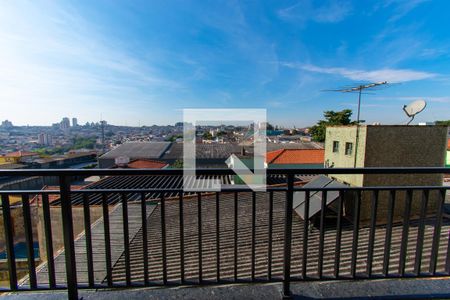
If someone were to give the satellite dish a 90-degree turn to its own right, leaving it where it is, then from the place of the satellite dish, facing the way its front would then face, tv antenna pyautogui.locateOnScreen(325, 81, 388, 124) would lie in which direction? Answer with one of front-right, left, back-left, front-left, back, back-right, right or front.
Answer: front

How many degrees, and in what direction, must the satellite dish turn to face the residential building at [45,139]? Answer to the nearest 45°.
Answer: approximately 45° to its right

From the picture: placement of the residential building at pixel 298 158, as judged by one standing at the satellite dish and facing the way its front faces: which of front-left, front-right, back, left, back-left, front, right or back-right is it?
right

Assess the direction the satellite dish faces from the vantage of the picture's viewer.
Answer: facing the viewer and to the left of the viewer

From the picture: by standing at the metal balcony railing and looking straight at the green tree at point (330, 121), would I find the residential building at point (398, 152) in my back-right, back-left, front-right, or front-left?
front-right

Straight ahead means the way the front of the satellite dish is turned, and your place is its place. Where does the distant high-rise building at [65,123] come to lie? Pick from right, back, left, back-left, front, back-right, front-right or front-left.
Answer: front-right

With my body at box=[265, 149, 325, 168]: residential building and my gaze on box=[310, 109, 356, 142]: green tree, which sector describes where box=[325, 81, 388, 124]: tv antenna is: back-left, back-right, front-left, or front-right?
back-right

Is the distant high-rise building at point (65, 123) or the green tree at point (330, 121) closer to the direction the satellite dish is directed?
the distant high-rise building

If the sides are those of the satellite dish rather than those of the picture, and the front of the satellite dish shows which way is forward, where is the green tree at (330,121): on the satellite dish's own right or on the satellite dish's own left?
on the satellite dish's own right

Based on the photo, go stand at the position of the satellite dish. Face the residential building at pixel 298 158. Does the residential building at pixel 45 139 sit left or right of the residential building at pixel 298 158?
left

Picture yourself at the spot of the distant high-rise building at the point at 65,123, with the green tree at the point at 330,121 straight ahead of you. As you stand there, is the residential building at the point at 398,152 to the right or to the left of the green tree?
right

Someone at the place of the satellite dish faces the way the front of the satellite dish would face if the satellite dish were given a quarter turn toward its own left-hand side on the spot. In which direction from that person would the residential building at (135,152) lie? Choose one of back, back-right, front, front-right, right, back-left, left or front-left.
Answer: back-right

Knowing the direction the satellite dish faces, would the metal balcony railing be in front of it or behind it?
in front
